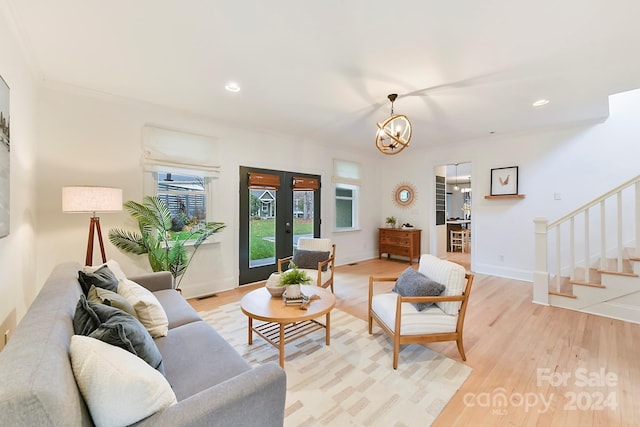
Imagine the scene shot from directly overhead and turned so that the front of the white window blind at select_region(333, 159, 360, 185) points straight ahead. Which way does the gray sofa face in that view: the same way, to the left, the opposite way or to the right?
to the left

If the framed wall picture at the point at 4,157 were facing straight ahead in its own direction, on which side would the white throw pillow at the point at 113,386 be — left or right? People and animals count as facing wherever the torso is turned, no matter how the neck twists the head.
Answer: on its right

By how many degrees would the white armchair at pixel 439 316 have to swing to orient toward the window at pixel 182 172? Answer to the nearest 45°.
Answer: approximately 45° to its right

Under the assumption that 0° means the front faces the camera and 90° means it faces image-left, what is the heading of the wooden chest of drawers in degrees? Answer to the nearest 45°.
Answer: approximately 45°

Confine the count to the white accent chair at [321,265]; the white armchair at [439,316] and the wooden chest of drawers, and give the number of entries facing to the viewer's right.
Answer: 0

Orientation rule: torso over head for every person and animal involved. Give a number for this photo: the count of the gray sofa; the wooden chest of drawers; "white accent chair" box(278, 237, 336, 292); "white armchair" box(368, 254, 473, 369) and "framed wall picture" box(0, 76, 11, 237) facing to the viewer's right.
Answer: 2

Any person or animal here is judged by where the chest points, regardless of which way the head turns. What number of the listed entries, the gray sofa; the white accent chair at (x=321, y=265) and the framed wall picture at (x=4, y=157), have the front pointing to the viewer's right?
2

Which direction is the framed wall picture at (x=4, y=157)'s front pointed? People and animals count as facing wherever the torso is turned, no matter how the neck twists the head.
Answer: to the viewer's right

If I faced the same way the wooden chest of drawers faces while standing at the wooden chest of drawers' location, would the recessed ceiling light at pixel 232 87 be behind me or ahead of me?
ahead

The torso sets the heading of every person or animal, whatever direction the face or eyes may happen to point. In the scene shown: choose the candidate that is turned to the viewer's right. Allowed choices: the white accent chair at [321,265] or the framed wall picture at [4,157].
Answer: the framed wall picture

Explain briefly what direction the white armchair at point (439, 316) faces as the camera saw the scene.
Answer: facing the viewer and to the left of the viewer

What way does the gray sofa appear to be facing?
to the viewer's right

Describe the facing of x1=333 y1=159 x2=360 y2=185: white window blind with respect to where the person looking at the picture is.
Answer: facing the viewer and to the right of the viewer

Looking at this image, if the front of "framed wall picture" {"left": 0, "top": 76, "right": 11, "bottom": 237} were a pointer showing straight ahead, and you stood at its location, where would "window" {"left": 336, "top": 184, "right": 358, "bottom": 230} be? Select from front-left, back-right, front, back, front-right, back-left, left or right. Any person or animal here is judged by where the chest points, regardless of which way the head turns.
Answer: front

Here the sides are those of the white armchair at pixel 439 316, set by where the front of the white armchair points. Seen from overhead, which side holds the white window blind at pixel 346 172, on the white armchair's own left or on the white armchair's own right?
on the white armchair's own right
